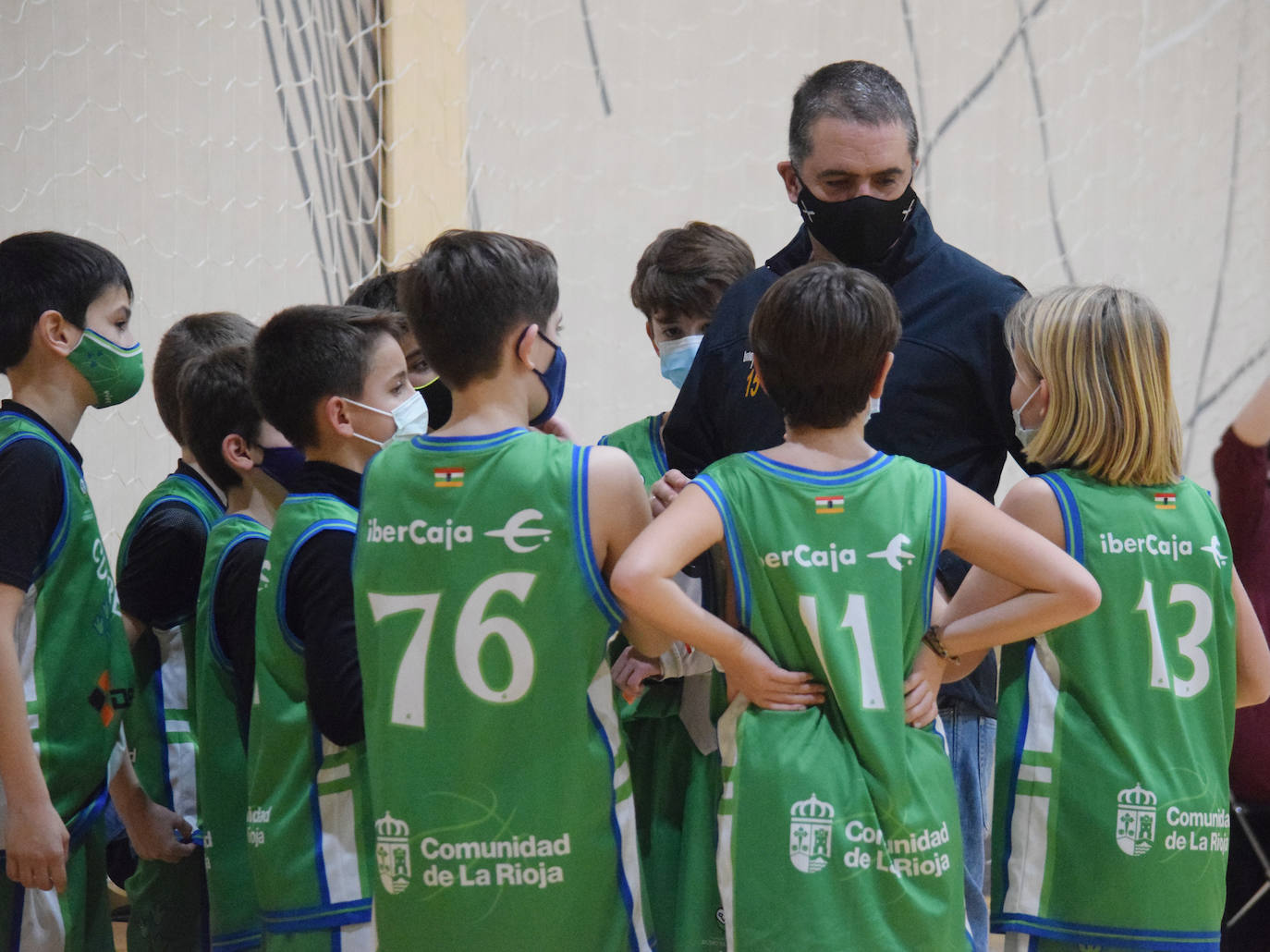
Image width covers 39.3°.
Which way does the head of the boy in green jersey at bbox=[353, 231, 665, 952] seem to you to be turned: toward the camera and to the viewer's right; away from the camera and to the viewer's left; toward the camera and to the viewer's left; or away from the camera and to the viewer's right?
away from the camera and to the viewer's right

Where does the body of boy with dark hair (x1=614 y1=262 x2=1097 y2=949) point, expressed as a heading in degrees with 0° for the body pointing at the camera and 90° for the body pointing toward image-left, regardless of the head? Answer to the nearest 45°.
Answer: approximately 180°

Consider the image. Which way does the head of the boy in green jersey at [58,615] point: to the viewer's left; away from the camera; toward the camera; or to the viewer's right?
to the viewer's right

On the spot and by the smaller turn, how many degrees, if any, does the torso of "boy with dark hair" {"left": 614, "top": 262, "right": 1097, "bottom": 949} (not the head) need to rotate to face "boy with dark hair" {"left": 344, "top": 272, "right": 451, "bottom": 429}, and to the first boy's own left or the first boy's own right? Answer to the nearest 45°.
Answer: approximately 45° to the first boy's own left

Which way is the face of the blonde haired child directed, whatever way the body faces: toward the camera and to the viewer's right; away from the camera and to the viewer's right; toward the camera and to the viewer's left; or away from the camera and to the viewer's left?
away from the camera and to the viewer's left

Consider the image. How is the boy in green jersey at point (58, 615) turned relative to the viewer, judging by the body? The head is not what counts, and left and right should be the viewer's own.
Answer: facing to the right of the viewer

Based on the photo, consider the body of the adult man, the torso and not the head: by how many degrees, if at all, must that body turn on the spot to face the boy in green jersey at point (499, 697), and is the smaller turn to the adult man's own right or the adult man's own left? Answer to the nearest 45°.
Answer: approximately 45° to the adult man's own right

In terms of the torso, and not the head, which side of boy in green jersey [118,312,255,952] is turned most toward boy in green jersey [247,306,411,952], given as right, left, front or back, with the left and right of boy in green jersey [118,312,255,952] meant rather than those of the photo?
right

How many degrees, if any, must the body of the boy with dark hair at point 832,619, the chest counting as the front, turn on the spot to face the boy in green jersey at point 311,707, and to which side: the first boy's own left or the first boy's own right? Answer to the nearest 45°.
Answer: approximately 90° to the first boy's own left

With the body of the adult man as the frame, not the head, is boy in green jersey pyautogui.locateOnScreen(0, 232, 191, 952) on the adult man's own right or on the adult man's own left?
on the adult man's own right

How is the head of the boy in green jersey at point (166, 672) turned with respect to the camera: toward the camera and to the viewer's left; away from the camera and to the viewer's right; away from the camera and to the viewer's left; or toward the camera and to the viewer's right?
away from the camera and to the viewer's right

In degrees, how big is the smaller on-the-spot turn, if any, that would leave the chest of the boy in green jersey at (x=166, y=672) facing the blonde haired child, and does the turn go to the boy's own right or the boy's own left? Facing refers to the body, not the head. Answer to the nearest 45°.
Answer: approximately 45° to the boy's own right

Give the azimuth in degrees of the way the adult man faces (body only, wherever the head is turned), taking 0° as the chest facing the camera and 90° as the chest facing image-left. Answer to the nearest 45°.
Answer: approximately 0°
